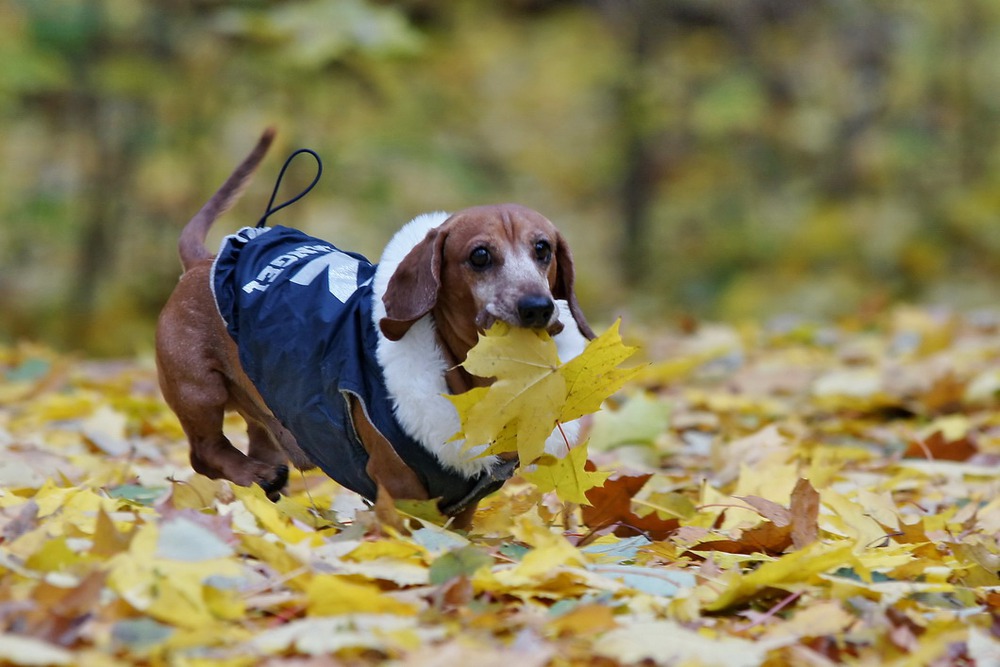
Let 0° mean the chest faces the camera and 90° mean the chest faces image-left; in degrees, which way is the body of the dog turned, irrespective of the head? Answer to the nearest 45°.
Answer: approximately 315°

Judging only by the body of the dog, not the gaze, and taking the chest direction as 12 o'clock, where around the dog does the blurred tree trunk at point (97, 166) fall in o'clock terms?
The blurred tree trunk is roughly at 7 o'clock from the dog.
